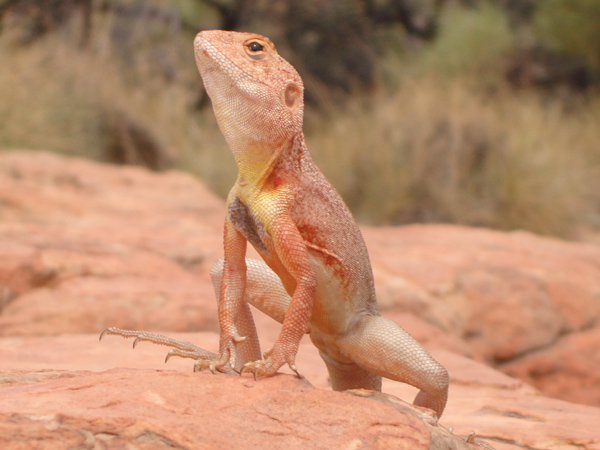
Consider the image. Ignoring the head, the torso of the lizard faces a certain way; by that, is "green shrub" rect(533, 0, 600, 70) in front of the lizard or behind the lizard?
behind

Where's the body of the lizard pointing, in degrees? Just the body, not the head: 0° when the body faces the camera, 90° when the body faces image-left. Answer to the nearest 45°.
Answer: approximately 45°
